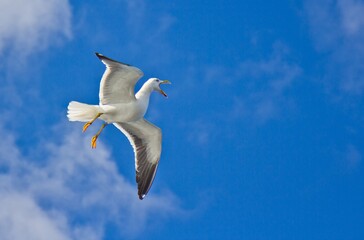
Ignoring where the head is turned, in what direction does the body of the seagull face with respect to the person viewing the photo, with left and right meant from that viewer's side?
facing to the right of the viewer
